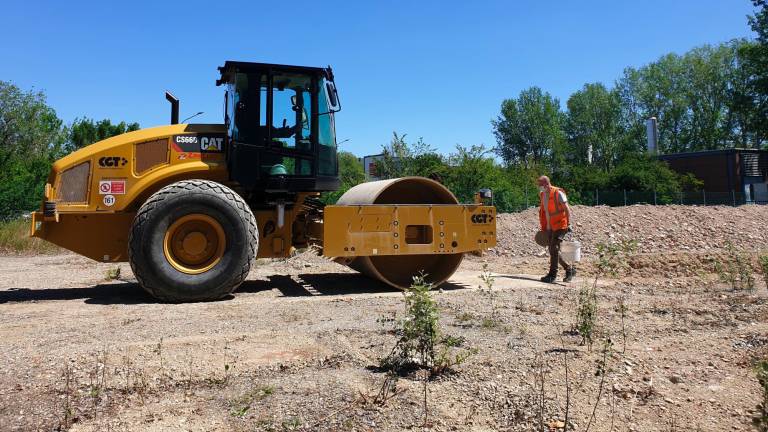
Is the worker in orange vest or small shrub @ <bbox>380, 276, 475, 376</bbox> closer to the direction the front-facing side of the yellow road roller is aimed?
the worker in orange vest

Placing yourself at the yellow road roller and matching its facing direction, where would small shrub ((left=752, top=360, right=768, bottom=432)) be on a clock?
The small shrub is roughly at 2 o'clock from the yellow road roller.

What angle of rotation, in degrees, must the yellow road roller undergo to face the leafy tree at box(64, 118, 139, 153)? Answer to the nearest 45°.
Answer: approximately 90° to its left

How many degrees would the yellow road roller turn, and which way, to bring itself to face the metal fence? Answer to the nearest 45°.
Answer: approximately 45° to its left

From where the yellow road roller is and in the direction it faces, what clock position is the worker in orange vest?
The worker in orange vest is roughly at 12 o'clock from the yellow road roller.

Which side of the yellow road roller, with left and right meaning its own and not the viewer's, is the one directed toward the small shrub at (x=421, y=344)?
right

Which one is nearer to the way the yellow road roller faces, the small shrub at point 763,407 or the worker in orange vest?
the worker in orange vest

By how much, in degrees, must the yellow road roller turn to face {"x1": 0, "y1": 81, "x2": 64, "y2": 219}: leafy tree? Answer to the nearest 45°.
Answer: approximately 135° to its left

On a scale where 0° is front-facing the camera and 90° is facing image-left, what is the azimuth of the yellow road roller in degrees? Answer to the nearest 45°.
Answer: approximately 270°

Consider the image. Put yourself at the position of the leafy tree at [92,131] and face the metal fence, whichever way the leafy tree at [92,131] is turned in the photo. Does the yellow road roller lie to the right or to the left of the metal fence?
right

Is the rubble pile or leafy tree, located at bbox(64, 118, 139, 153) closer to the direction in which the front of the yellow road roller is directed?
the rubble pile
